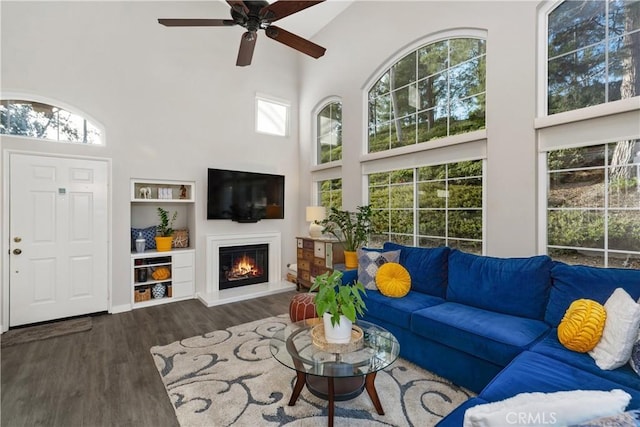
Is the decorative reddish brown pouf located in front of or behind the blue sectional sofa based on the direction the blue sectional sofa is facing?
in front

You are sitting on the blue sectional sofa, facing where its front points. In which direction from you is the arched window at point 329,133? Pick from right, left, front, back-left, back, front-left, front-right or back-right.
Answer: right

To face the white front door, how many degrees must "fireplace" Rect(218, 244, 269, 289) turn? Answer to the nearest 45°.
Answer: approximately 90° to its right

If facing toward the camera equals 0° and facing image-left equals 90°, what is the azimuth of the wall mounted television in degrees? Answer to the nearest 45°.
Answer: approximately 315°

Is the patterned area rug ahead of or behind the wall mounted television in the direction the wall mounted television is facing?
ahead

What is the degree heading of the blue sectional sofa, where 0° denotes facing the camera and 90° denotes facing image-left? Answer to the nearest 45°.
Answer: approximately 45°

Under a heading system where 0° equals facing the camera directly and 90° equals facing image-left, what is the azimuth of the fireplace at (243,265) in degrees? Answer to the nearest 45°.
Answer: approximately 315°

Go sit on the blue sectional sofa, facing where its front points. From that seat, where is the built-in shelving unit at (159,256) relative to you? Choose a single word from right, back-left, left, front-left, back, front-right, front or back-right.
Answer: front-right

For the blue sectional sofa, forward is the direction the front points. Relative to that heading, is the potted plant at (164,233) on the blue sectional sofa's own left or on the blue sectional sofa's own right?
on the blue sectional sofa's own right

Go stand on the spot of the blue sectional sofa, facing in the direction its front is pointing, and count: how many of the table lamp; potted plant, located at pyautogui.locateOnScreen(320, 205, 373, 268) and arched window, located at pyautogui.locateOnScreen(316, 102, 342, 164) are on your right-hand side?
3

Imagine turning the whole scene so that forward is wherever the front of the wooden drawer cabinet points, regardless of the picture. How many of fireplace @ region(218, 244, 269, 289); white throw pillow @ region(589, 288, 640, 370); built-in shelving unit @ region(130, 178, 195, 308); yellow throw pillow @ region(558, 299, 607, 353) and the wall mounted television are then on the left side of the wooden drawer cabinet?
2

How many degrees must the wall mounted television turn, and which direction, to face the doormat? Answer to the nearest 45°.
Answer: approximately 90° to its right
